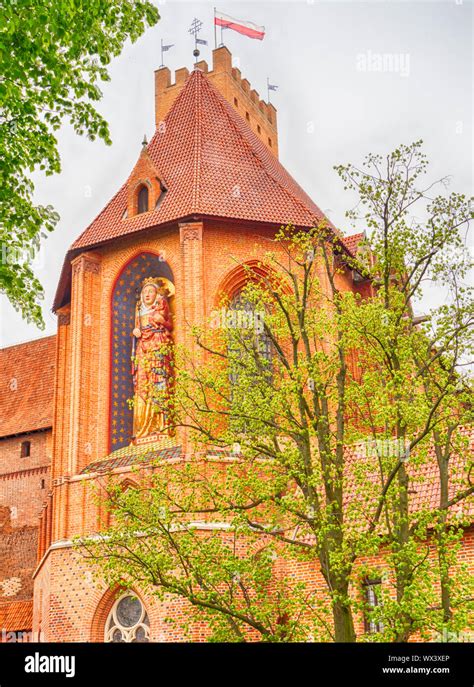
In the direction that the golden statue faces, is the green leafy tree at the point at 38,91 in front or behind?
in front

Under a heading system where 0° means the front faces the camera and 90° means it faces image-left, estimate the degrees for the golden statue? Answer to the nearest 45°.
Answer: approximately 45°

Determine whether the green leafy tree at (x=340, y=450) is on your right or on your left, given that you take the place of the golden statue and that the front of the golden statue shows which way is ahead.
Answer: on your left
